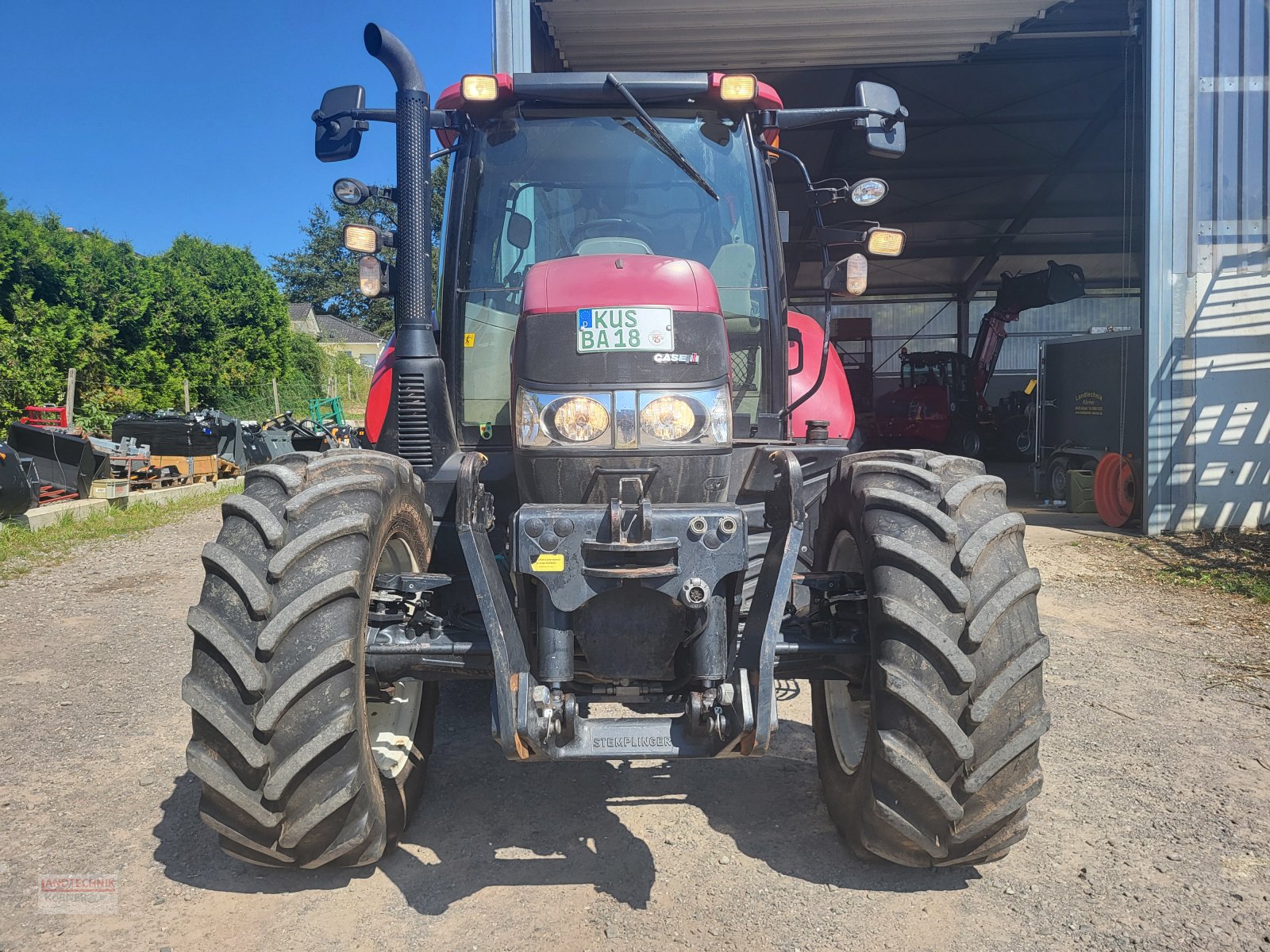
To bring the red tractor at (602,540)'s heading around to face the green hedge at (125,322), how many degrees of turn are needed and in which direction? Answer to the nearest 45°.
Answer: approximately 135° to its right

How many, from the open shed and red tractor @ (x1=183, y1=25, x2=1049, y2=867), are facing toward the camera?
2

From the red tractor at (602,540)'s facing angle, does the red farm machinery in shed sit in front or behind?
behind

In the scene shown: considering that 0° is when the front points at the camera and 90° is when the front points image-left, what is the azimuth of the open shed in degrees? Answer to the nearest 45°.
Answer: approximately 0°

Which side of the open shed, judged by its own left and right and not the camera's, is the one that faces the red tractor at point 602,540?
front

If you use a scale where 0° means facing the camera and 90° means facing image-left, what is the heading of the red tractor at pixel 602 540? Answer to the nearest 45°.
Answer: approximately 0°

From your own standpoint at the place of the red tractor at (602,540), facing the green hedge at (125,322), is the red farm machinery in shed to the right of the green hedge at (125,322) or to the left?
right
